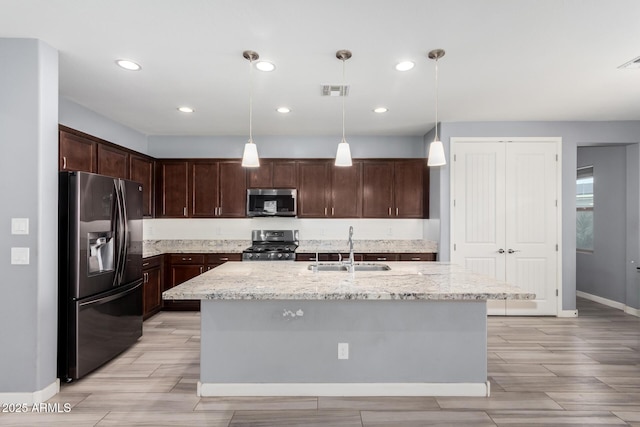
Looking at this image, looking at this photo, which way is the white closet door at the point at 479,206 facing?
toward the camera

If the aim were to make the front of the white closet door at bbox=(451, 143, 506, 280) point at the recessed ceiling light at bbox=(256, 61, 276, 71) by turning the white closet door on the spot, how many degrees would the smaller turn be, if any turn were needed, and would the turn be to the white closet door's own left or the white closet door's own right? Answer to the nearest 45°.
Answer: approximately 45° to the white closet door's own right

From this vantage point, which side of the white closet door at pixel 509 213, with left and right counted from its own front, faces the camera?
front

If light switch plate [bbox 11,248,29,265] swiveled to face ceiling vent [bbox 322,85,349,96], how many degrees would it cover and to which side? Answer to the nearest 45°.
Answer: approximately 90° to its left

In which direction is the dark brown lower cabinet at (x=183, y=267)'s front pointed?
toward the camera

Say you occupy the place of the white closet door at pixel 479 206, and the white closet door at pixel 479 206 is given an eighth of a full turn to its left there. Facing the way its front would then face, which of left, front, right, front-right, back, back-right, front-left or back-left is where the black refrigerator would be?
right

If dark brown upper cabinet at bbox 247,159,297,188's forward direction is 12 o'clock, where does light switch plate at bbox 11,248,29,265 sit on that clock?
The light switch plate is roughly at 1 o'clock from the dark brown upper cabinet.

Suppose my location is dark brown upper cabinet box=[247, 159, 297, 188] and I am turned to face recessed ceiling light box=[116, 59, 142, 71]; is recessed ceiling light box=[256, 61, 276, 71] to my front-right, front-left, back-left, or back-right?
front-left

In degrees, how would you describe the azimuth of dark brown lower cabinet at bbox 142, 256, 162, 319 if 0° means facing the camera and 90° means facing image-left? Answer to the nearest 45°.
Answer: approximately 315°

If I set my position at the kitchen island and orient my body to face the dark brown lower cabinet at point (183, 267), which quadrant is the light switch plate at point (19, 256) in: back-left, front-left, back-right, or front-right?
front-left

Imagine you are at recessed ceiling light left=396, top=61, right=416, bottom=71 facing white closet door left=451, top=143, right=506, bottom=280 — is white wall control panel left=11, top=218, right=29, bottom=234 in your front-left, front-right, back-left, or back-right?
back-left

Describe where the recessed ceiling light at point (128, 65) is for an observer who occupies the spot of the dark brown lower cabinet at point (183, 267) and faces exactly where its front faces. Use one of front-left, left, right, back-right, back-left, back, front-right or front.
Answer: front

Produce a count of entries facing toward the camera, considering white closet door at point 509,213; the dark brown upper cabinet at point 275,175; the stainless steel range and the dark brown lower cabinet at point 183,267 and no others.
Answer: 4

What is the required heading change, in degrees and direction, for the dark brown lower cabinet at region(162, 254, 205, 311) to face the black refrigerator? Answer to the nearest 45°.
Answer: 0° — it already faces it

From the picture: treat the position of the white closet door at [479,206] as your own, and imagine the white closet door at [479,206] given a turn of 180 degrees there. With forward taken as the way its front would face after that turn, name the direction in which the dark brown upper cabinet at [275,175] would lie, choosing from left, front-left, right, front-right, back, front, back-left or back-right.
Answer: left
